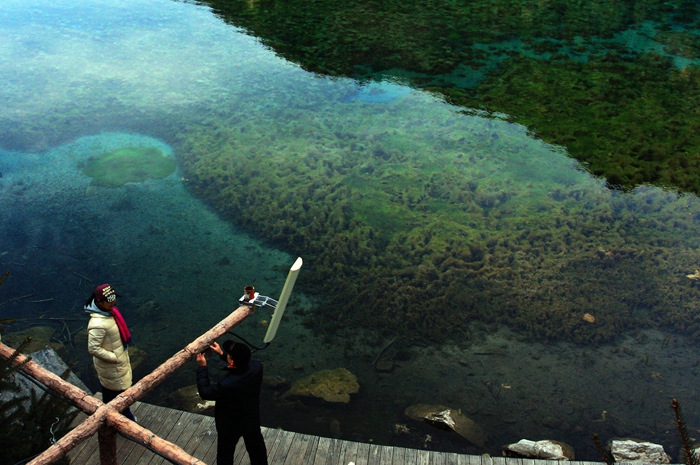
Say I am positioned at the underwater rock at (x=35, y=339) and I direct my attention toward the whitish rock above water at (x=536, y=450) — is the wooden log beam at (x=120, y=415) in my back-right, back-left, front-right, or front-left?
front-right

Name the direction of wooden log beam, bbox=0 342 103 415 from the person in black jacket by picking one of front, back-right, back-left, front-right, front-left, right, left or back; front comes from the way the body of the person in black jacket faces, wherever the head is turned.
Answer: front-left

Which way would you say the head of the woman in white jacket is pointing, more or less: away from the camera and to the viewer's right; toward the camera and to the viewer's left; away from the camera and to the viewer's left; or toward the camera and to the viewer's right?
toward the camera and to the viewer's right

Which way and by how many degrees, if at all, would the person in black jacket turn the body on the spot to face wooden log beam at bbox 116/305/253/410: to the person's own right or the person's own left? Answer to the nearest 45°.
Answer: approximately 45° to the person's own left

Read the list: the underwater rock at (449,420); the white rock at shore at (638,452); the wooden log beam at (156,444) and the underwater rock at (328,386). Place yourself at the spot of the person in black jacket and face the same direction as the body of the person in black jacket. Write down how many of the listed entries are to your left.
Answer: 1

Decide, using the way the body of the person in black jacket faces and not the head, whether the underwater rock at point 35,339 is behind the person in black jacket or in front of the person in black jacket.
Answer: in front

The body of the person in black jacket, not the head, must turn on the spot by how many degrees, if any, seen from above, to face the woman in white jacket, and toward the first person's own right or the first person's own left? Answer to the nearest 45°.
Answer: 0° — they already face them

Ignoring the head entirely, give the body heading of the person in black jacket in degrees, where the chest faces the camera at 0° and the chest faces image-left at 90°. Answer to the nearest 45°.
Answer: approximately 135°

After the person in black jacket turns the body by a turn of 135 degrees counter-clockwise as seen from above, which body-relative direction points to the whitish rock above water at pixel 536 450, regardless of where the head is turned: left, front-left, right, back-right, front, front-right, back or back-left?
left

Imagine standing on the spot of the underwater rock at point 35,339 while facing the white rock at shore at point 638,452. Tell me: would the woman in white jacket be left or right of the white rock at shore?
right

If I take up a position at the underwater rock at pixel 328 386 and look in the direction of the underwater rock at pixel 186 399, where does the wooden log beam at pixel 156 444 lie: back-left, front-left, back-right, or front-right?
front-left

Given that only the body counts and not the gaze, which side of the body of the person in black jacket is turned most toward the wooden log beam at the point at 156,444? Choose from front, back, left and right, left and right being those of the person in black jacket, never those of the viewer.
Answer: left
